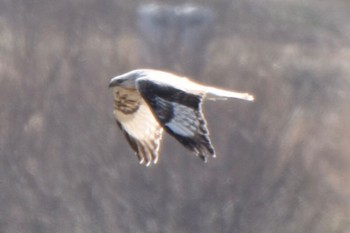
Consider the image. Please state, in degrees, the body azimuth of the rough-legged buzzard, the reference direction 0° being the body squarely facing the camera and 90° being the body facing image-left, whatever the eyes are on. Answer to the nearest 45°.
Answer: approximately 90°
